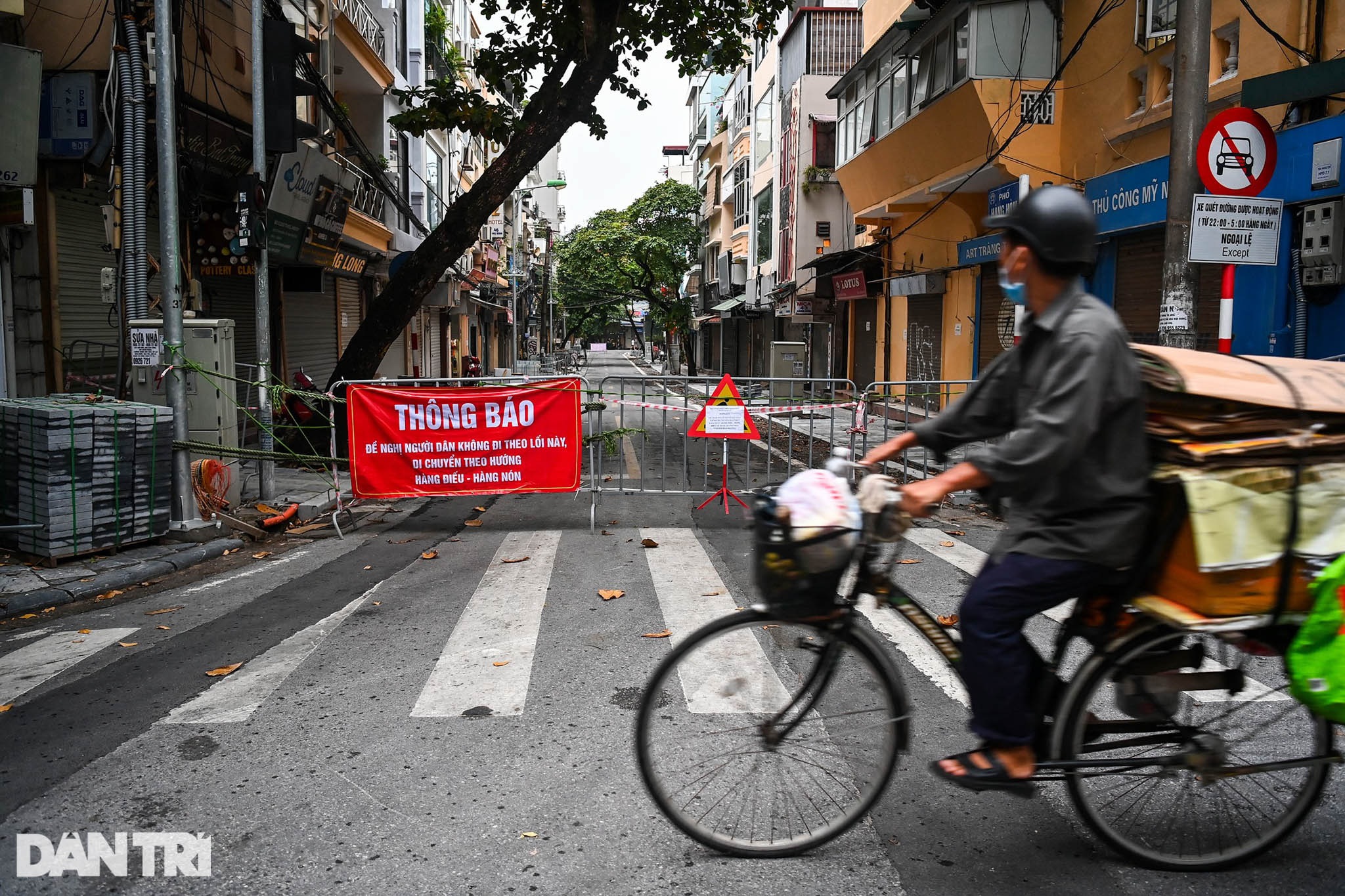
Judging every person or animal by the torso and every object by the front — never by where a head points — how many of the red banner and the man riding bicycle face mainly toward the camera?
1

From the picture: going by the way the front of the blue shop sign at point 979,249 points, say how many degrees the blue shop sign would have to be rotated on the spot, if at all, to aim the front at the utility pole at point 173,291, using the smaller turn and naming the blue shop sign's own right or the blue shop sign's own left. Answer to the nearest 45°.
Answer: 0° — it already faces it

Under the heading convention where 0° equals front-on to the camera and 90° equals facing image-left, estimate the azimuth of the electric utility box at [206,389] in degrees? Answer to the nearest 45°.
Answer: approximately 0°

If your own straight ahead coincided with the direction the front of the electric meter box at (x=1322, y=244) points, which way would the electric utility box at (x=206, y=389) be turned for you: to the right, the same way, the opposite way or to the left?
to the left

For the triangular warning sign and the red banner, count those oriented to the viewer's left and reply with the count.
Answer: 0

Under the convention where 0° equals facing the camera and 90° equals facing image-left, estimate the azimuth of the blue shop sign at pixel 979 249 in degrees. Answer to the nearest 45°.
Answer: approximately 45°

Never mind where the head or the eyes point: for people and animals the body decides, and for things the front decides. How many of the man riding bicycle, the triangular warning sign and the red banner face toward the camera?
2

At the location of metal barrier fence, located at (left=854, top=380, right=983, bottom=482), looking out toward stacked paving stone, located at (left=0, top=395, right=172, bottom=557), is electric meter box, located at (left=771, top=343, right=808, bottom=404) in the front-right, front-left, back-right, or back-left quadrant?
back-right

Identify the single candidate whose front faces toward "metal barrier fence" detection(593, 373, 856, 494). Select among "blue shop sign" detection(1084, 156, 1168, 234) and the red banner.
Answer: the blue shop sign

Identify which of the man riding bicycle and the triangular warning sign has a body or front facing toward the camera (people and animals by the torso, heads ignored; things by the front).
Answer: the triangular warning sign

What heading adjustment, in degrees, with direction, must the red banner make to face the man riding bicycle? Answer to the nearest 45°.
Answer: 0° — it already faces them

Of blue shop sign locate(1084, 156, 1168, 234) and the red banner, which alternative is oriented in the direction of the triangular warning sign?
the blue shop sign

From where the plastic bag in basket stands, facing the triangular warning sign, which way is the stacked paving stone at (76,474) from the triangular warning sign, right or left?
left

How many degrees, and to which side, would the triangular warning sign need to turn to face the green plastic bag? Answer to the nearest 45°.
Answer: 0° — it already faces it

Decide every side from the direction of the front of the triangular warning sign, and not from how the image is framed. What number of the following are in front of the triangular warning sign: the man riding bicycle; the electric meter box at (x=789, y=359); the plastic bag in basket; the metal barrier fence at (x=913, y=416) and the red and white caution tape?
2
